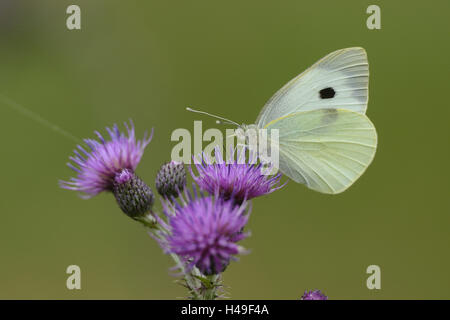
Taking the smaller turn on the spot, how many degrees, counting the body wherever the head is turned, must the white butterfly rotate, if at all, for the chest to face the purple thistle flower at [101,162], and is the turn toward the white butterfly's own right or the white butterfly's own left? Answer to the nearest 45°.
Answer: approximately 45° to the white butterfly's own left

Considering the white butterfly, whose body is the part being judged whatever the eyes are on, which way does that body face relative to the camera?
to the viewer's left

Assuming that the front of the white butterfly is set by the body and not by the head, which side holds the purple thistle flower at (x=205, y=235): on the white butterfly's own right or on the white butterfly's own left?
on the white butterfly's own left
